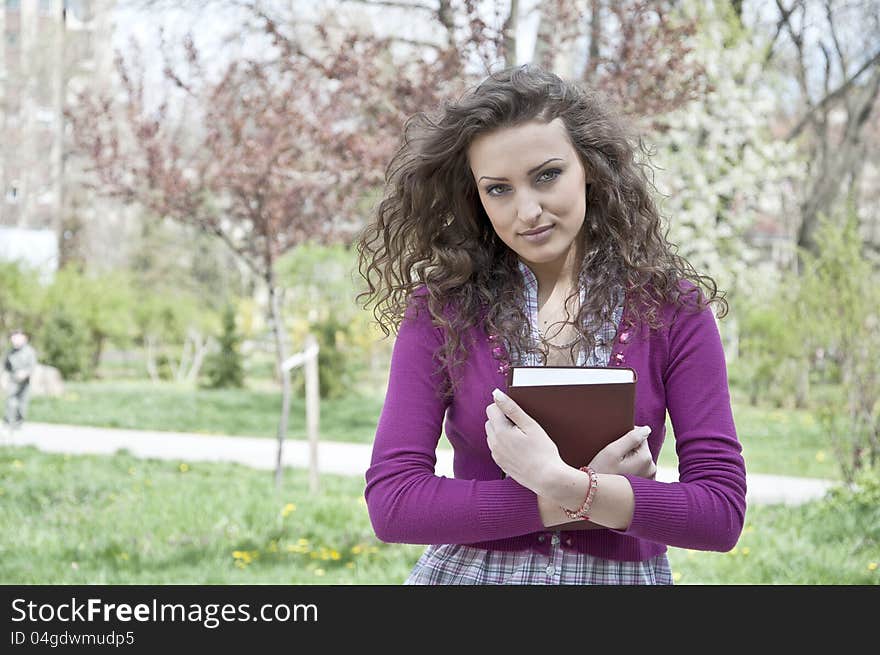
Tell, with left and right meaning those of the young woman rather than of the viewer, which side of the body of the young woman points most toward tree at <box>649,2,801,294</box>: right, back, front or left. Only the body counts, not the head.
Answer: back

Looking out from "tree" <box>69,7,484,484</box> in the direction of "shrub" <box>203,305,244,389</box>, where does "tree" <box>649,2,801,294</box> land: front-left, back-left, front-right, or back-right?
front-right

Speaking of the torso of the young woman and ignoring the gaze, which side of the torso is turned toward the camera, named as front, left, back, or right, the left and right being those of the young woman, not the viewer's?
front

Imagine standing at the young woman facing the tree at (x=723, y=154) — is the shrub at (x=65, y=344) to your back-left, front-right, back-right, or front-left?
front-left

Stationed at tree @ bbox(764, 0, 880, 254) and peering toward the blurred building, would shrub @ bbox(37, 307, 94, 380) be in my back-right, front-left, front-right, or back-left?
front-left

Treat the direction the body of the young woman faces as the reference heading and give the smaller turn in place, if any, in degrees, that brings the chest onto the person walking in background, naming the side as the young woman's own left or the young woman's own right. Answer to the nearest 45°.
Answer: approximately 135° to the young woman's own right

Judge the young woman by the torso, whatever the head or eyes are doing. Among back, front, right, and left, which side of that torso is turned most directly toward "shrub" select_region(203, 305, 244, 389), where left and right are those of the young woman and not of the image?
back

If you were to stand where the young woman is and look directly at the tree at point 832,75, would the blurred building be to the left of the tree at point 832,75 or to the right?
left

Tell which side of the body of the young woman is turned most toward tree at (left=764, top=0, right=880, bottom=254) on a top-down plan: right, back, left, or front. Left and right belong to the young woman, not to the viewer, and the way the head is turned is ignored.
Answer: back
